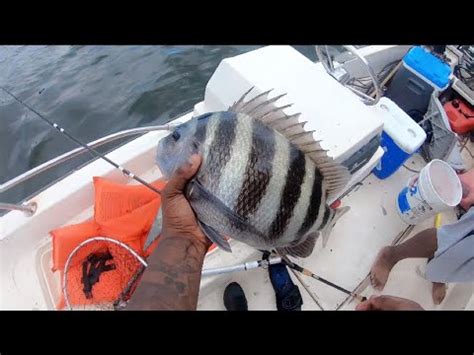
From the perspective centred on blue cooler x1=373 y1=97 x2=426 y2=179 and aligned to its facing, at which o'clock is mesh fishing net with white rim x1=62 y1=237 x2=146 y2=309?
The mesh fishing net with white rim is roughly at 12 o'clock from the blue cooler.

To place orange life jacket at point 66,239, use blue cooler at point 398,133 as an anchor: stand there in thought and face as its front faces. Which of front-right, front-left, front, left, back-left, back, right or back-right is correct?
front

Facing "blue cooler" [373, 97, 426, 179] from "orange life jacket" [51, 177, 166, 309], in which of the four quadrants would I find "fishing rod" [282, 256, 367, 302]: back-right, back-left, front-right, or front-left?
front-right

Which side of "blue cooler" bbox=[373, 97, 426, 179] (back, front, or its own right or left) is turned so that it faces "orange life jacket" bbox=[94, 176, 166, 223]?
front

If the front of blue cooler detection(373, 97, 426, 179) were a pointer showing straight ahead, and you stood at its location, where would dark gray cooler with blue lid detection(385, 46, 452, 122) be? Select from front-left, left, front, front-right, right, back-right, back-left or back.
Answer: back-right

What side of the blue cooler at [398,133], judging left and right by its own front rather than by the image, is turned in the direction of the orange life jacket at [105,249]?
front

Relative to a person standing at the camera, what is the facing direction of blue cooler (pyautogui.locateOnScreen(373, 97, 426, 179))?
facing the viewer and to the left of the viewer

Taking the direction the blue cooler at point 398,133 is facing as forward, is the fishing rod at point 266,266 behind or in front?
in front
